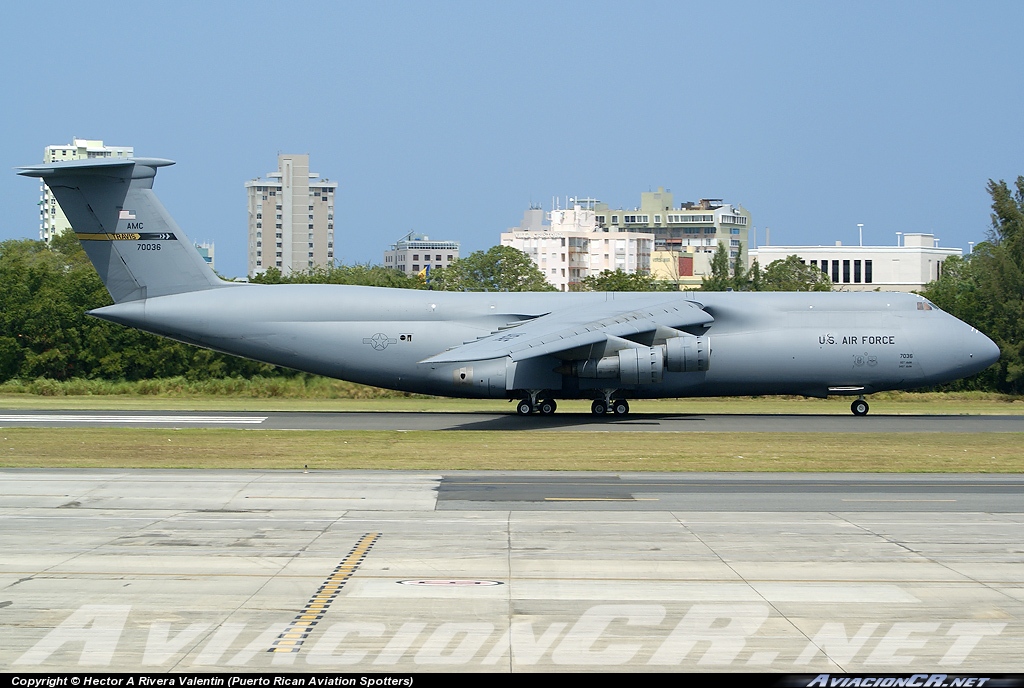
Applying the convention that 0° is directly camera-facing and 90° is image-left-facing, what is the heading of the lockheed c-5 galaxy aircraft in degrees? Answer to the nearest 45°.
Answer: approximately 270°

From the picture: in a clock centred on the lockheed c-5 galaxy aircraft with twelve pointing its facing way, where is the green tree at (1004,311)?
The green tree is roughly at 11 o'clock from the lockheed c-5 galaxy aircraft.
